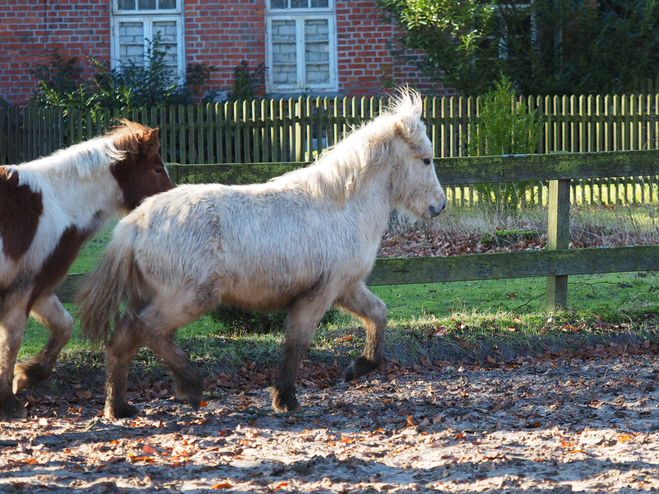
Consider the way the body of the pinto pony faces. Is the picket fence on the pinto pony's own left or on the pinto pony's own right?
on the pinto pony's own left

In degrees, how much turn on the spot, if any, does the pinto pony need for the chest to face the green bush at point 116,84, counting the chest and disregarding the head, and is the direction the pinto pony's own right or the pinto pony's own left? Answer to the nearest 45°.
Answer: approximately 90° to the pinto pony's own left

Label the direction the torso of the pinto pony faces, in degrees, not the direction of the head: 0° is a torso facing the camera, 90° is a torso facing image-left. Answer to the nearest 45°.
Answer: approximately 270°

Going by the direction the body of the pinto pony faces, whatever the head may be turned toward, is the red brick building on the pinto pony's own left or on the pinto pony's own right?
on the pinto pony's own left
